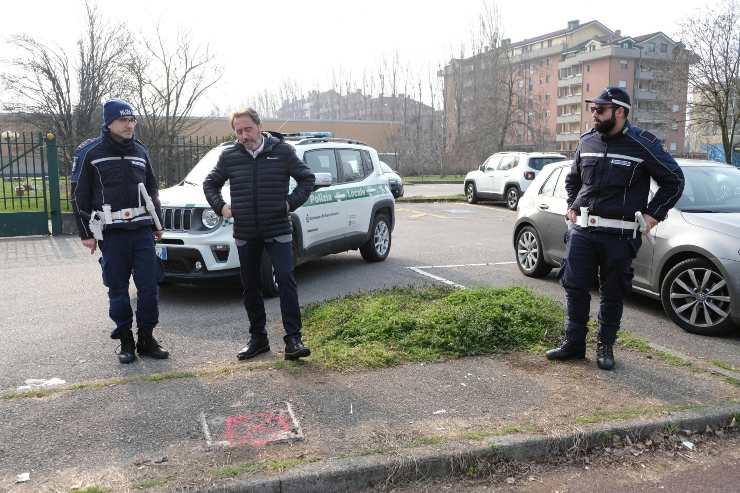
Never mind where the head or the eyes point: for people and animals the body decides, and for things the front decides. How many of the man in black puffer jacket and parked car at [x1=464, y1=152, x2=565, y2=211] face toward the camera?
1

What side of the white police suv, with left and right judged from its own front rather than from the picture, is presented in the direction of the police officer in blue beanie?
front

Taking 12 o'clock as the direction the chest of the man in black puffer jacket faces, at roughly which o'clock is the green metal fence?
The green metal fence is roughly at 5 o'clock from the man in black puffer jacket.

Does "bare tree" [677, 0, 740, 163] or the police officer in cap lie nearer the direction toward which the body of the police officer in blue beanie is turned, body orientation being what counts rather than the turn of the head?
the police officer in cap

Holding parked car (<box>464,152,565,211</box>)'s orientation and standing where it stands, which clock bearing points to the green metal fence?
The green metal fence is roughly at 9 o'clock from the parked car.

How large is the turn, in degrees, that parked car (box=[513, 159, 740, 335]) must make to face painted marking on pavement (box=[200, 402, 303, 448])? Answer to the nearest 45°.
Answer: approximately 90° to its right

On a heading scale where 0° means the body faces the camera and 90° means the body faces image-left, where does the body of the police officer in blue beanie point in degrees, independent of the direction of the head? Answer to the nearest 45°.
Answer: approximately 315°

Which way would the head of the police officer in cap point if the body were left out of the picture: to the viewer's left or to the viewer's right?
to the viewer's left

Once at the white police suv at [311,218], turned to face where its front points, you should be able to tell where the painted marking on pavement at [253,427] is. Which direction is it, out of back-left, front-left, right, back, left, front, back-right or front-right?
front-left

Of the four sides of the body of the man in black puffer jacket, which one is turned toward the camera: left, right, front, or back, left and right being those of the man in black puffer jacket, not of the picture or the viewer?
front

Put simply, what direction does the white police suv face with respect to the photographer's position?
facing the viewer and to the left of the viewer

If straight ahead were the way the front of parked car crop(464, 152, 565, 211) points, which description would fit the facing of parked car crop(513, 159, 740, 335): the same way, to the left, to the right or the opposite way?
the opposite way
